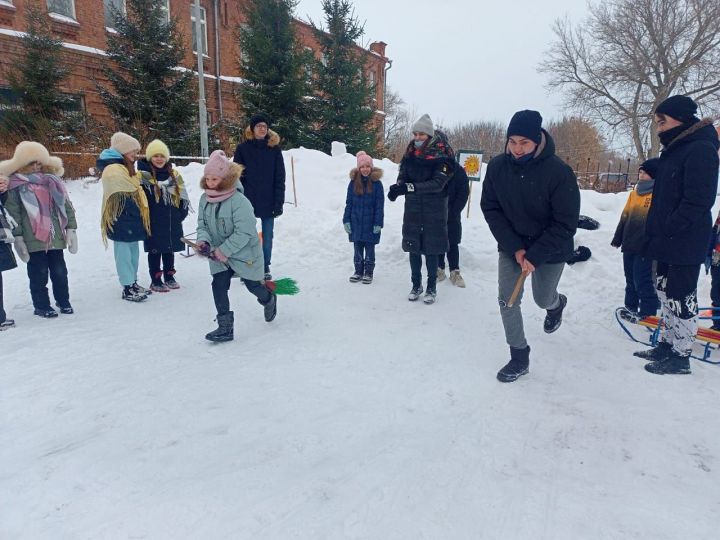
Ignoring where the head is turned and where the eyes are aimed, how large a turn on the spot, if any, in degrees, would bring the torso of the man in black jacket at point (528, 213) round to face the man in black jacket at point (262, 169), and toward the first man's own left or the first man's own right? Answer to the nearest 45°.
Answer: approximately 90° to the first man's own right

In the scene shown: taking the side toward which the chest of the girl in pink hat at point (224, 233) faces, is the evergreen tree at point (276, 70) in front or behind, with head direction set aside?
behind

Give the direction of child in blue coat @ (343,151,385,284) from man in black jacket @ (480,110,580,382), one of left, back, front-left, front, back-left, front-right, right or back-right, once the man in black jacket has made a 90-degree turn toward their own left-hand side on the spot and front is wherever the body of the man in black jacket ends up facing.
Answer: back

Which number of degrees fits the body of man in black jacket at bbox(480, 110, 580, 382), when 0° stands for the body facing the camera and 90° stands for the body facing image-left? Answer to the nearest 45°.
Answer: approximately 45°

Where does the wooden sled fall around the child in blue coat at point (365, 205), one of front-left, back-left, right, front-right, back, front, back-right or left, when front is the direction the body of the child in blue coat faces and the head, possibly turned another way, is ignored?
front-left

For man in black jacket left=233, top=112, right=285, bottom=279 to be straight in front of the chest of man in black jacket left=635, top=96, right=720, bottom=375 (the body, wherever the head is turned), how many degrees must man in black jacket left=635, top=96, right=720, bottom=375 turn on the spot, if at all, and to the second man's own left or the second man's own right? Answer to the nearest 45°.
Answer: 0° — they already face them

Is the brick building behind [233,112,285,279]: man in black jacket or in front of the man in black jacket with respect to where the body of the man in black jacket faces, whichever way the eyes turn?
behind

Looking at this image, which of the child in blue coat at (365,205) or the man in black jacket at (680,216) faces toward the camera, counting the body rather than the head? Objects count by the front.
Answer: the child in blue coat

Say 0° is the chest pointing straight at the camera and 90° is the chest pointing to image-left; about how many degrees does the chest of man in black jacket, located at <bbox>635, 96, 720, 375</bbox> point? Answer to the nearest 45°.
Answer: approximately 90°

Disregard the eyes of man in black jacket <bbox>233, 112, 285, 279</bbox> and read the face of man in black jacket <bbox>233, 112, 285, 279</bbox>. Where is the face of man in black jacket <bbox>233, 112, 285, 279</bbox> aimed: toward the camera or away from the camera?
toward the camera

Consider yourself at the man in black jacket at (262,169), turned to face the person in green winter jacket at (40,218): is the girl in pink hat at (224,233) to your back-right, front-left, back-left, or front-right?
front-left

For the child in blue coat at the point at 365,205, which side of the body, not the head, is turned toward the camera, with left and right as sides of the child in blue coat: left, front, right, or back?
front

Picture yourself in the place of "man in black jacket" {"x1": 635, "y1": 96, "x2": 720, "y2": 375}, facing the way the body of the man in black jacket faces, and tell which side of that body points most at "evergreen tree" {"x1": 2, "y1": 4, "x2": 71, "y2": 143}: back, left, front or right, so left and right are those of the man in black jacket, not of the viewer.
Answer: front

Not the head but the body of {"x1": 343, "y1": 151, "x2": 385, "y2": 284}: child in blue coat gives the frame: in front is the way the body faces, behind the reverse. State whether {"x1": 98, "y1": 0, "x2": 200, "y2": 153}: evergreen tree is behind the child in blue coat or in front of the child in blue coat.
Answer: behind

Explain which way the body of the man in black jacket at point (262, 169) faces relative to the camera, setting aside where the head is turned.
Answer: toward the camera
